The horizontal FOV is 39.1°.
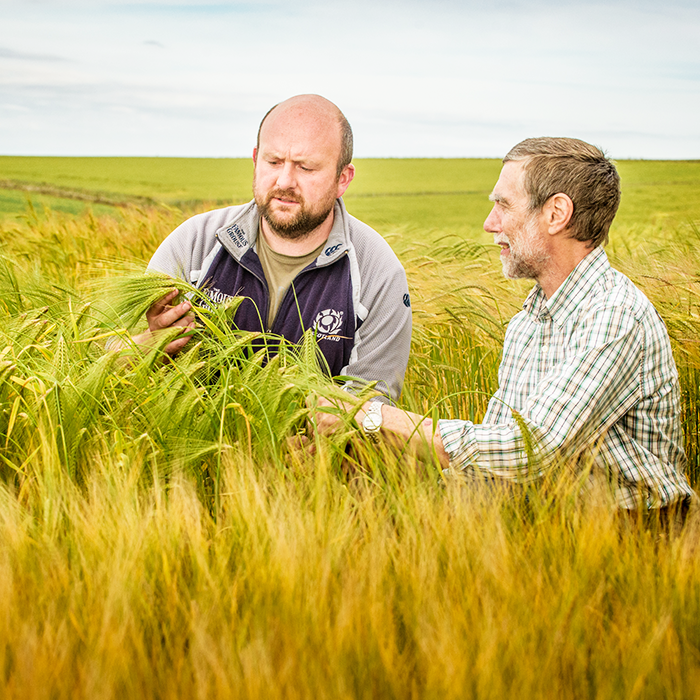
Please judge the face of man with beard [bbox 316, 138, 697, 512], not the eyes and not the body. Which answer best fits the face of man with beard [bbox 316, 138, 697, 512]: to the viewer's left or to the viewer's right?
to the viewer's left

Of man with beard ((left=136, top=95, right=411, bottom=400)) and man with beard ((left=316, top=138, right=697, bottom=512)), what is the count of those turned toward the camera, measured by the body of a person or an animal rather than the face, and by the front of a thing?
1

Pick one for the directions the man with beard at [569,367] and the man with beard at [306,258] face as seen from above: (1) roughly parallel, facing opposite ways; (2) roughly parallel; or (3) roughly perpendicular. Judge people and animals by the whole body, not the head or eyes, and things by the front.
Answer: roughly perpendicular

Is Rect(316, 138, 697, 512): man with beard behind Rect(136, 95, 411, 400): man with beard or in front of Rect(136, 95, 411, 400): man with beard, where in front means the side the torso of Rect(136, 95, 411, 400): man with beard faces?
in front

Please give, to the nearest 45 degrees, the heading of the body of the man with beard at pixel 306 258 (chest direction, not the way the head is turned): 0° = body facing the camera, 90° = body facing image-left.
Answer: approximately 0°

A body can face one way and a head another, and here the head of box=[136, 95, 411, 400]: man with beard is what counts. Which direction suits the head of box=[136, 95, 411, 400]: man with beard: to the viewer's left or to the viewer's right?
to the viewer's left

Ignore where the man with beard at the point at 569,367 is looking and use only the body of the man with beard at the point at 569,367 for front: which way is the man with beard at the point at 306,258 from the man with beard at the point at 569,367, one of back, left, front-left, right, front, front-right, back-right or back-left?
front-right

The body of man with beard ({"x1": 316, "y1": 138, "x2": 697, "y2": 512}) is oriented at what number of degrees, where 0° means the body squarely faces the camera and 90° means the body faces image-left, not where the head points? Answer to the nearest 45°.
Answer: approximately 90°
